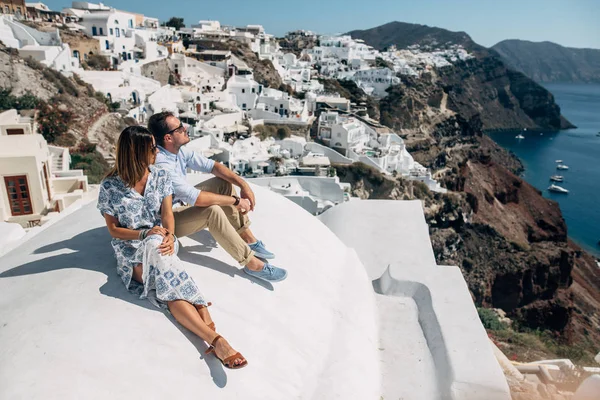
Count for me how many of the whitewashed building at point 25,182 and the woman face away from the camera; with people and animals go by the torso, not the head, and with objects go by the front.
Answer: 0

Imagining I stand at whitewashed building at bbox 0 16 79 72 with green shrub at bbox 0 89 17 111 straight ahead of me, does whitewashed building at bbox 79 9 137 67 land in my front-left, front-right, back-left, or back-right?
back-left

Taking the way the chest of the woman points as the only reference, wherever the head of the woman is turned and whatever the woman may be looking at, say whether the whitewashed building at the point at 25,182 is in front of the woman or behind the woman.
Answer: behind

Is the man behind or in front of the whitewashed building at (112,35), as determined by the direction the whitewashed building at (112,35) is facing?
in front

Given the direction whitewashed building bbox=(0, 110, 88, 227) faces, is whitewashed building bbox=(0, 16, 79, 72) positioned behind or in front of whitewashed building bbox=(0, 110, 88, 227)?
behind

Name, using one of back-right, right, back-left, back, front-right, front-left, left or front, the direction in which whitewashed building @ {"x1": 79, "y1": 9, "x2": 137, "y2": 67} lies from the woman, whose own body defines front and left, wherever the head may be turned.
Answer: back-left

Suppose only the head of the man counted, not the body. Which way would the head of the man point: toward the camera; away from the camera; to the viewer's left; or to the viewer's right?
to the viewer's right

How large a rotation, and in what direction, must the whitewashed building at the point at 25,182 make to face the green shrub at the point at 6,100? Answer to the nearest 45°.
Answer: approximately 180°

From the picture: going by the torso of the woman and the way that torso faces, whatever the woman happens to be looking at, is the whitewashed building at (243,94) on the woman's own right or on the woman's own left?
on the woman's own left

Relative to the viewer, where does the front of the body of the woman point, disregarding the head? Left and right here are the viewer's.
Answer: facing the viewer and to the right of the viewer

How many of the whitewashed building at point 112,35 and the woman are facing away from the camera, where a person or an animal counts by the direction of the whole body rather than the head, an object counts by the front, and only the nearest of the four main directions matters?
0

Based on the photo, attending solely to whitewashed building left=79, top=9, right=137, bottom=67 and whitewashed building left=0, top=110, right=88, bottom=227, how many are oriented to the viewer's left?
0

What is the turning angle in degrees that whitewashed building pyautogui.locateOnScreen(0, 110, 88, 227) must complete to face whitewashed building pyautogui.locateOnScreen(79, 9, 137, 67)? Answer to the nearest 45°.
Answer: approximately 180°

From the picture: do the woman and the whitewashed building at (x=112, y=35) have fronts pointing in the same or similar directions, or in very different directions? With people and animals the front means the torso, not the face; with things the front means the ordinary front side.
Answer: same or similar directions

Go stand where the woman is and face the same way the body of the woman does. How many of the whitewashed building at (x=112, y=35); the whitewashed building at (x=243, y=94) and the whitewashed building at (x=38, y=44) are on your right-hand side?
0

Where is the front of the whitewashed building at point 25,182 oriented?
toward the camera
